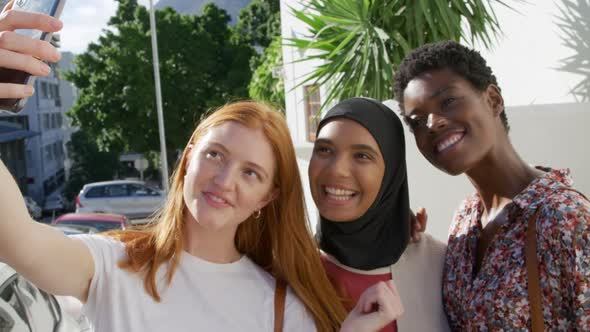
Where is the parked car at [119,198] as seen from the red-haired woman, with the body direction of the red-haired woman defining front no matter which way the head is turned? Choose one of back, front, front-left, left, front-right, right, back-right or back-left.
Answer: back

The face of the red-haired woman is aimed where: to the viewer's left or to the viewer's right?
to the viewer's left

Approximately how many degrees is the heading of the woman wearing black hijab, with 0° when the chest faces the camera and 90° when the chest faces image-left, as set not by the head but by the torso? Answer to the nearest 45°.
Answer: approximately 45°

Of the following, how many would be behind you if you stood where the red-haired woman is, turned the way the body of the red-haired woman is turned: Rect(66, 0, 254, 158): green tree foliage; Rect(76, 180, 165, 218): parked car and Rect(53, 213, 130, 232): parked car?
3

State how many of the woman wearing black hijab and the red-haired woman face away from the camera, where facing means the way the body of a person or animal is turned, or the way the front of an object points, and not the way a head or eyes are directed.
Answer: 0

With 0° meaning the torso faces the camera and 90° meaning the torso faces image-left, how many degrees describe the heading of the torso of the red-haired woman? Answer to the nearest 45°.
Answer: approximately 0°

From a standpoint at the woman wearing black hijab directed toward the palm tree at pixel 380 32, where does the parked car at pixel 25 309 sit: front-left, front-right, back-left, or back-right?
front-left

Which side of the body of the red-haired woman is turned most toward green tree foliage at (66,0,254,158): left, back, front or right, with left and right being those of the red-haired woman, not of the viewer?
back
